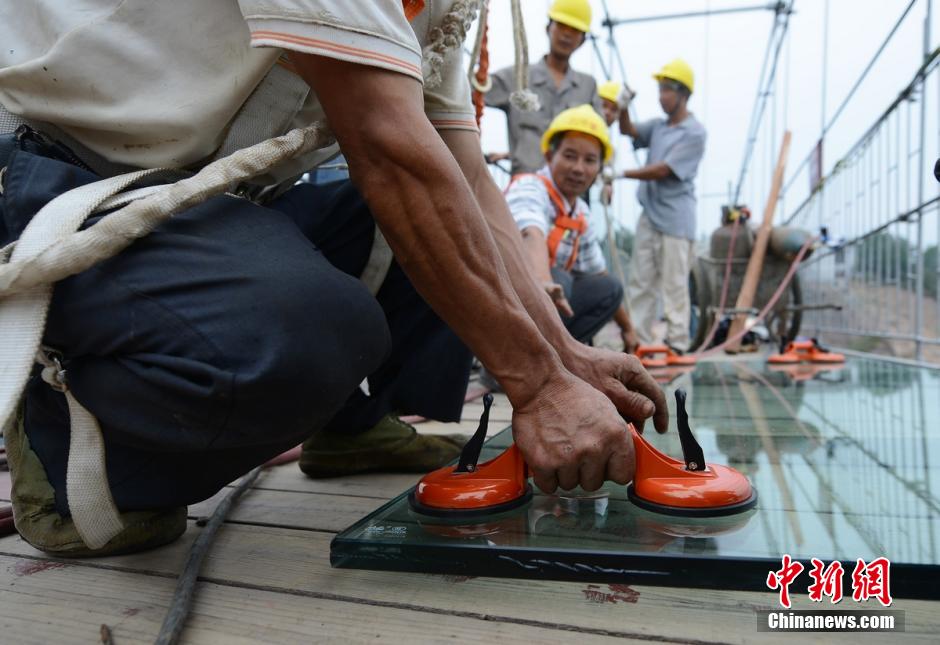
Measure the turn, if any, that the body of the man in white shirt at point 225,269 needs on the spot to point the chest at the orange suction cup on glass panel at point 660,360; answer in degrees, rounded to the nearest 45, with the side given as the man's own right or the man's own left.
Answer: approximately 45° to the man's own left

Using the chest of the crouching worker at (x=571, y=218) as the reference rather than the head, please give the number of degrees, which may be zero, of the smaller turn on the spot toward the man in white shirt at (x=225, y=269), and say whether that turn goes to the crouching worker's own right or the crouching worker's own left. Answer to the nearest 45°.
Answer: approximately 45° to the crouching worker's own right

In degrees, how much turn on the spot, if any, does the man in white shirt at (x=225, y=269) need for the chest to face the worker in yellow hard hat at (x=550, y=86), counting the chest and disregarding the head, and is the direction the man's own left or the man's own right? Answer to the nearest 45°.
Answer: approximately 45° to the man's own left

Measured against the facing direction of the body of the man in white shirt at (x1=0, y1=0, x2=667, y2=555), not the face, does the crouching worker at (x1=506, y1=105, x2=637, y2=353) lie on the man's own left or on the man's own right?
on the man's own left

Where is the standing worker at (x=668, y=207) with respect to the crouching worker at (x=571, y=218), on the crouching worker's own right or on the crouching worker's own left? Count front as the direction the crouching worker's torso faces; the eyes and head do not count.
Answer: on the crouching worker's own left

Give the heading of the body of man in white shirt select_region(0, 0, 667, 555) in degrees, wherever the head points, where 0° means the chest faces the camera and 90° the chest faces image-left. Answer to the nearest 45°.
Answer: approximately 270°
